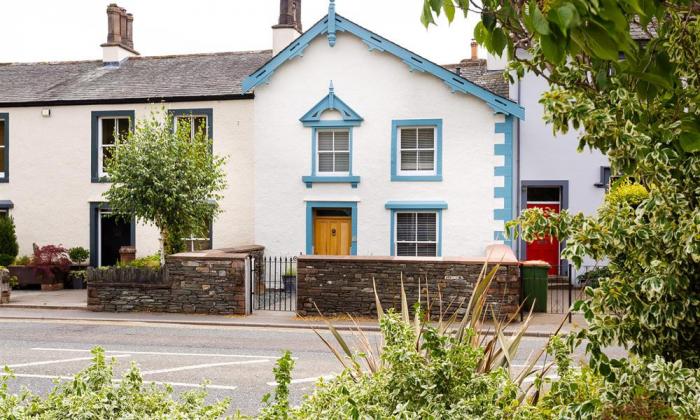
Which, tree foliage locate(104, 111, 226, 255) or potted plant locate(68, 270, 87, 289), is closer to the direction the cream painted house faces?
the tree foliage

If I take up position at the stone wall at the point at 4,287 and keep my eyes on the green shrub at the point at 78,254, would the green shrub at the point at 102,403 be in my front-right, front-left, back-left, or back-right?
back-right

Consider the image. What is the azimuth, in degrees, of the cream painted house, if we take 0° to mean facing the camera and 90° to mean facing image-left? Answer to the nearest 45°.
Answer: approximately 0°

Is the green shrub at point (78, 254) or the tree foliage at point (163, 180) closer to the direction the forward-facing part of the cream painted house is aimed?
the tree foliage

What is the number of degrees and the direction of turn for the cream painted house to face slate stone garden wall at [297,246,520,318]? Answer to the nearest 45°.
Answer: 0° — it already faces it
